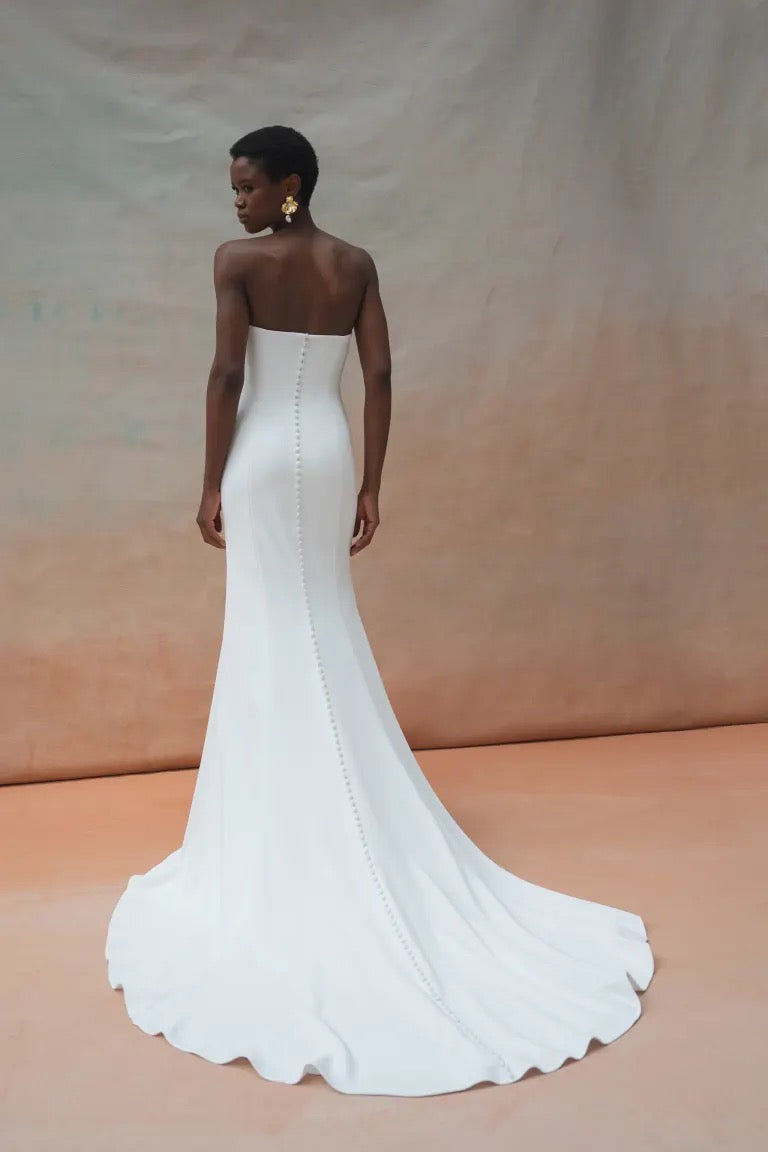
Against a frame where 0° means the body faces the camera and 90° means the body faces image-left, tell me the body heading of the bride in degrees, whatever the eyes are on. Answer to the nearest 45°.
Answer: approximately 180°
